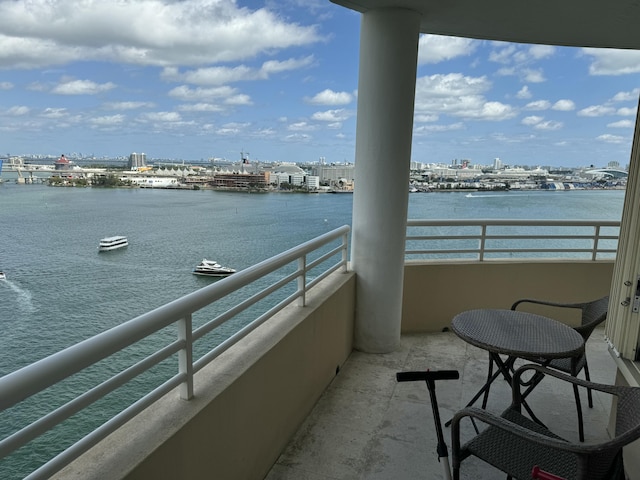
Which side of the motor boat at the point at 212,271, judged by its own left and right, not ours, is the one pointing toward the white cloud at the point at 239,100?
left

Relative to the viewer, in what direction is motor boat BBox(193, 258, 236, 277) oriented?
to the viewer's right

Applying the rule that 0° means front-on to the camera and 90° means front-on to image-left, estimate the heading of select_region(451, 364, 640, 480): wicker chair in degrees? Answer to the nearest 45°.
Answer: approximately 135°

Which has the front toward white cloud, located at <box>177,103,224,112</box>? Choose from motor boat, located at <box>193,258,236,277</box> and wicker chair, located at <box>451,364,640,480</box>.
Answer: the wicker chair

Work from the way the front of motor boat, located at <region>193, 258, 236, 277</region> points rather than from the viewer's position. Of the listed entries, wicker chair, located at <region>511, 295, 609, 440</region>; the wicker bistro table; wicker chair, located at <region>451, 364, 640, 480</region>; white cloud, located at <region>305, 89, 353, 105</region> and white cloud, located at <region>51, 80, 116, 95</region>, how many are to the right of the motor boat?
3

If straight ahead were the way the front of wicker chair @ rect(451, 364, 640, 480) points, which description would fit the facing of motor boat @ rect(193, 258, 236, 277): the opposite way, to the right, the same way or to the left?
to the right

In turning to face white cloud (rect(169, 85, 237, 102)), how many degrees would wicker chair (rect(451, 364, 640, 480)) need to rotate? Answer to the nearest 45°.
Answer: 0° — it already faces it

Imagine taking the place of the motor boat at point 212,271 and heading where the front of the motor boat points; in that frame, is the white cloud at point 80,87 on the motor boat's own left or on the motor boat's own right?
on the motor boat's own left

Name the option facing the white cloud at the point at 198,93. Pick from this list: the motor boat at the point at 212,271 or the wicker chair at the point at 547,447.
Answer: the wicker chair
